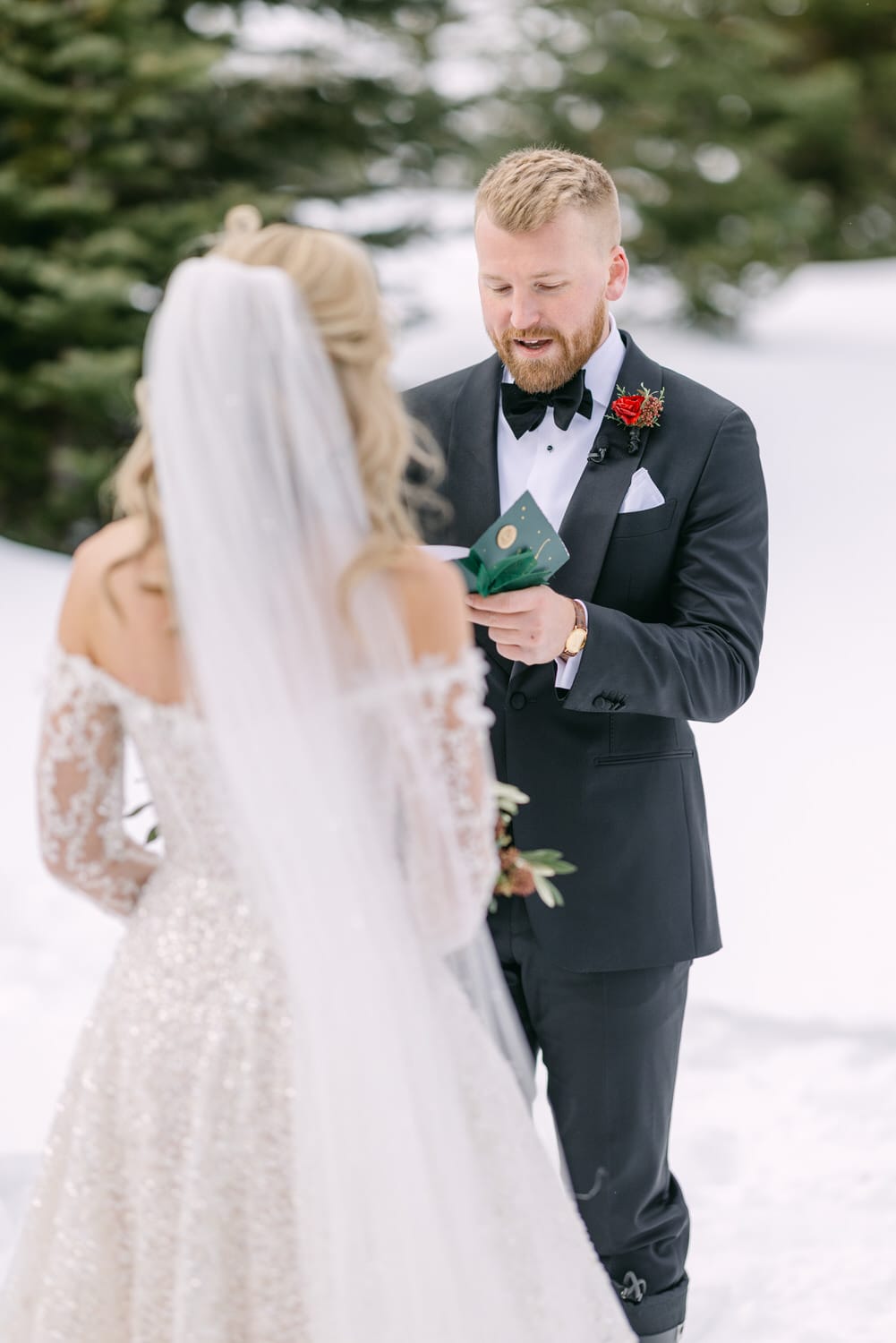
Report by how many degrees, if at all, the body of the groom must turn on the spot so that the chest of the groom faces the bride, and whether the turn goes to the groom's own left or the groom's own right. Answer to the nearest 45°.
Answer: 0° — they already face them

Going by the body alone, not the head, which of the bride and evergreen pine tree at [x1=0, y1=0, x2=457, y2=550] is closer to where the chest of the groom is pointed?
the bride

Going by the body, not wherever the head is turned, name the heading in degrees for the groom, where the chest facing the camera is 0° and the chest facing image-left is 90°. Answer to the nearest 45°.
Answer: approximately 45°

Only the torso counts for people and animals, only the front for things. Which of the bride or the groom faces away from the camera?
the bride

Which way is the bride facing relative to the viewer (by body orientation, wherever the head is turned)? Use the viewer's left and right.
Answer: facing away from the viewer

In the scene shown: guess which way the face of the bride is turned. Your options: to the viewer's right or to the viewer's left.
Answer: to the viewer's right

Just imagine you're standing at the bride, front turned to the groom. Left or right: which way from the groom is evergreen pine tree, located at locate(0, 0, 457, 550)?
left

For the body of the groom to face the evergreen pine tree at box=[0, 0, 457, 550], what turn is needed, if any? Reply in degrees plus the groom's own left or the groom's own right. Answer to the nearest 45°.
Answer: approximately 90° to the groom's own right

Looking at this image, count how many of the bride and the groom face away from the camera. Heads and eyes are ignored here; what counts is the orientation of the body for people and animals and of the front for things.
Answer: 1
